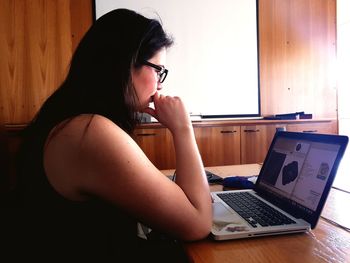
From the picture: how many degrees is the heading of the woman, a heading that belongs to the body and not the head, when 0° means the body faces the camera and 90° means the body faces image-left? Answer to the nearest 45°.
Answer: approximately 270°

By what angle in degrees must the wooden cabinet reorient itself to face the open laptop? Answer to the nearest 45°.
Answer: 0° — it already faces it

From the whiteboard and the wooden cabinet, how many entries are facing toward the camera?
2

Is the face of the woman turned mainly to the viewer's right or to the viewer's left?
to the viewer's right

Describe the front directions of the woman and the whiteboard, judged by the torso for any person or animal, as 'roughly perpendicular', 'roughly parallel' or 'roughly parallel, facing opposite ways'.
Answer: roughly perpendicular

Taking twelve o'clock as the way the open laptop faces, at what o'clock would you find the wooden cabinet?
The wooden cabinet is roughly at 4 o'clock from the open laptop.

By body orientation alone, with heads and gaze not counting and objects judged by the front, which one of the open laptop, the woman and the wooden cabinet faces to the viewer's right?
the woman

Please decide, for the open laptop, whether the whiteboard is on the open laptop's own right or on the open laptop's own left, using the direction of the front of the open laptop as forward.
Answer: on the open laptop's own right
